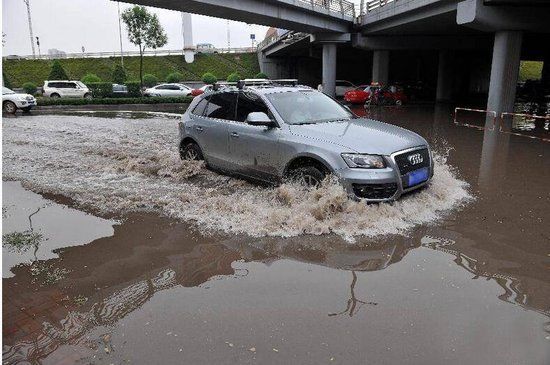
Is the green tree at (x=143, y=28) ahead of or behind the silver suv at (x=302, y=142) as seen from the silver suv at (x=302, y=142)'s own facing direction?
behind

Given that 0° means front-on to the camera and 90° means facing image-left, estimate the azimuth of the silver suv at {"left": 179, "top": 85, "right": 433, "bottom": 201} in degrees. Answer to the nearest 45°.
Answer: approximately 315°

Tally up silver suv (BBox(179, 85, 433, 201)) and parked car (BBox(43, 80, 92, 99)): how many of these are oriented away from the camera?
0

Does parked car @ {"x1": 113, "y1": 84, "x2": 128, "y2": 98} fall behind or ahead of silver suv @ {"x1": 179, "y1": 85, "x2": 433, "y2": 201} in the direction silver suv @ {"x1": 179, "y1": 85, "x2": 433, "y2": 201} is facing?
behind

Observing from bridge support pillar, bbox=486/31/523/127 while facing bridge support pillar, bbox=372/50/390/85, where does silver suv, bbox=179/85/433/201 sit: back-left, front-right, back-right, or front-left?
back-left

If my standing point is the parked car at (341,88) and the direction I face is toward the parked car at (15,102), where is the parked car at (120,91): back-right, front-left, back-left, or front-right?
front-right

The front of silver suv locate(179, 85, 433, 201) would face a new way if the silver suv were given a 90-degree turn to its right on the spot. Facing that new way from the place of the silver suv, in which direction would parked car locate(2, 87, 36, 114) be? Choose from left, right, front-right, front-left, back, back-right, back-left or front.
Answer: right

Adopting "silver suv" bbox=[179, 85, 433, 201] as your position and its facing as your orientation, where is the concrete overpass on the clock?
The concrete overpass is roughly at 8 o'clock from the silver suv.

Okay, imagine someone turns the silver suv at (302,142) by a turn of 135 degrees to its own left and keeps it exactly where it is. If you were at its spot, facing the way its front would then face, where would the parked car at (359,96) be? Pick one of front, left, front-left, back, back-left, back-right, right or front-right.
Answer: front

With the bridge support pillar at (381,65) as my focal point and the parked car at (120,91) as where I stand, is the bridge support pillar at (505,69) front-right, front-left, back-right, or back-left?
front-right
